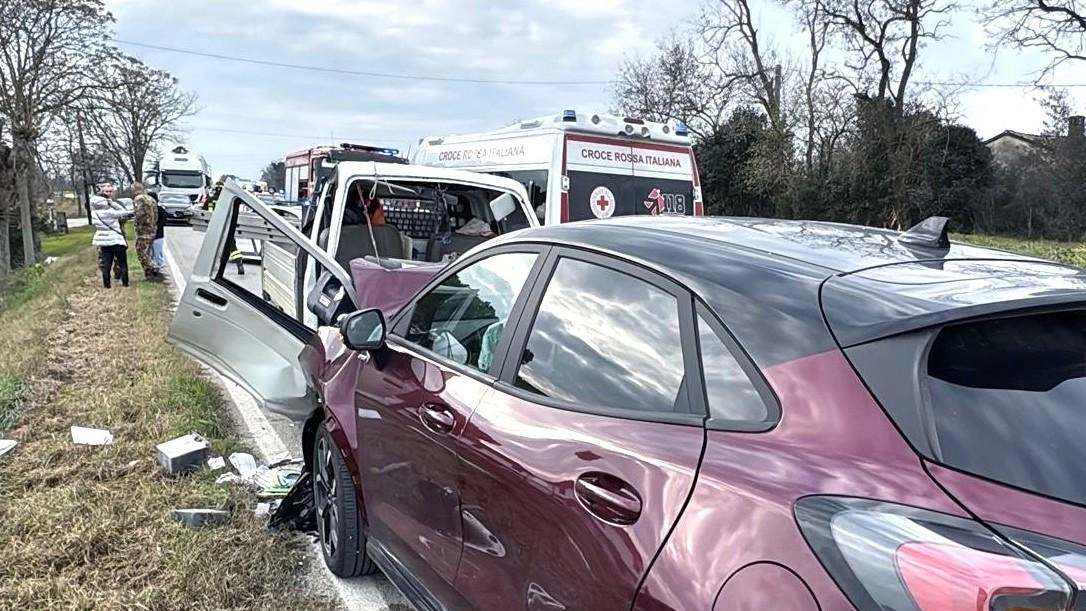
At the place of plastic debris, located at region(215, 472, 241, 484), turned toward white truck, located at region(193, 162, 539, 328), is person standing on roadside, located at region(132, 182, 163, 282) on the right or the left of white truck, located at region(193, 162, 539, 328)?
left

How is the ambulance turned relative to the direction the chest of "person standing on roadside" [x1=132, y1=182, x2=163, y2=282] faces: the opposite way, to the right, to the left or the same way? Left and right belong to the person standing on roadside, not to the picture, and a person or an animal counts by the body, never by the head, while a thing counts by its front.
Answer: the same way

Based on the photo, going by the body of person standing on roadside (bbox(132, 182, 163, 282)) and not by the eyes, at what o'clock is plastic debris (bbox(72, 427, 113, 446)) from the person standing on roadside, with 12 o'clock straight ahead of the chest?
The plastic debris is roughly at 9 o'clock from the person standing on roadside.

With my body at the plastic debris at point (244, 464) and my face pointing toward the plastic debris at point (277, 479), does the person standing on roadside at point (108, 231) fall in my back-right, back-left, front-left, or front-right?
back-left

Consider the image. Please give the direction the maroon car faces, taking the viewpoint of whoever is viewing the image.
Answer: facing away from the viewer and to the left of the viewer

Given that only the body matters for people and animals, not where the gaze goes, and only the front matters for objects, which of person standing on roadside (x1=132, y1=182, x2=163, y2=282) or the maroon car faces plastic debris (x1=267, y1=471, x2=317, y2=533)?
the maroon car

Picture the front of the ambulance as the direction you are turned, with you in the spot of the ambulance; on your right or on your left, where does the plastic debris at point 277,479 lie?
on your left

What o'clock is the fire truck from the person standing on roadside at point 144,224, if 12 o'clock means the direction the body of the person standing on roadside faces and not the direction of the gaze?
The fire truck is roughly at 4 o'clock from the person standing on roadside.

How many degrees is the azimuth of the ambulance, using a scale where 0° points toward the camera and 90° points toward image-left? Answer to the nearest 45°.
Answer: approximately 135°

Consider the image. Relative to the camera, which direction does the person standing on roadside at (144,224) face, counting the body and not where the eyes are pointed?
to the viewer's left
